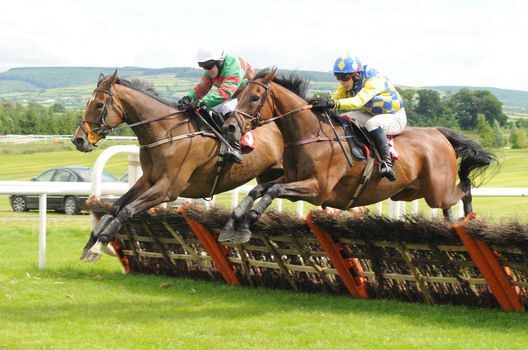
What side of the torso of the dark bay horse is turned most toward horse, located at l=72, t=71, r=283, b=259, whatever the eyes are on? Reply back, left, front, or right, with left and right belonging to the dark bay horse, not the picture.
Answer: front

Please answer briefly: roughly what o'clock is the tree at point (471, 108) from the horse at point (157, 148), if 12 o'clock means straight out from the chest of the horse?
The tree is roughly at 4 o'clock from the horse.

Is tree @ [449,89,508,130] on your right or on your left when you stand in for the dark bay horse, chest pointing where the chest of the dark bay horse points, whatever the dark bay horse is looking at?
on your right

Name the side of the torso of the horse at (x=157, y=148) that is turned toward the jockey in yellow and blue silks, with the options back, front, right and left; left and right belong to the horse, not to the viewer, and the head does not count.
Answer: back

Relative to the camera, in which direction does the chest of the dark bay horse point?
to the viewer's left

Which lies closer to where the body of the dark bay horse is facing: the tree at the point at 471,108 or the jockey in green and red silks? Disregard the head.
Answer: the jockey in green and red silks

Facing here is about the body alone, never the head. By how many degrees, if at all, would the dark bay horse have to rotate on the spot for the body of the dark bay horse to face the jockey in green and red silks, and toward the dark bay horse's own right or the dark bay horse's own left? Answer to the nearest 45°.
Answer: approximately 45° to the dark bay horse's own right

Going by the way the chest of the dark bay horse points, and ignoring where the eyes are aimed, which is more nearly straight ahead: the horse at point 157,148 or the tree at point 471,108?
the horse

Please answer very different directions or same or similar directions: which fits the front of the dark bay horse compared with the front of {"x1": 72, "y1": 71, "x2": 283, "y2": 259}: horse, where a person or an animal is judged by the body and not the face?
same or similar directions

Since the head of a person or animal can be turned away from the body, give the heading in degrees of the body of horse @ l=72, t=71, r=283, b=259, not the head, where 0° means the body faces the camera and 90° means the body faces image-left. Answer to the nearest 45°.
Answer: approximately 90°
